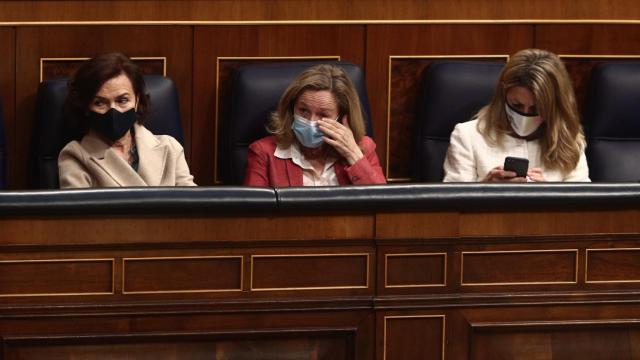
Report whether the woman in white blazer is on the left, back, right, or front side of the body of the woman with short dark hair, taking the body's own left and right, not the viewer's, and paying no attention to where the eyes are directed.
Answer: left

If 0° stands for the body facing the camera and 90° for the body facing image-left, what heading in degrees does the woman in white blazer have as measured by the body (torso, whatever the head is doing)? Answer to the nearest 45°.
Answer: approximately 0°

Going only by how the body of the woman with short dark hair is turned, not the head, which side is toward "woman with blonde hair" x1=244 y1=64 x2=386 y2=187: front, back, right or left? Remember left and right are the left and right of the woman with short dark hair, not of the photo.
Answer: left

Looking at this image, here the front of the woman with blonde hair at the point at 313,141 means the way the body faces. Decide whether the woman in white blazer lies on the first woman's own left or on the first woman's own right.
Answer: on the first woman's own left

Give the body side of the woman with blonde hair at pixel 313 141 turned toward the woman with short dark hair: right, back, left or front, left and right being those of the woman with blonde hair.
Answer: right
